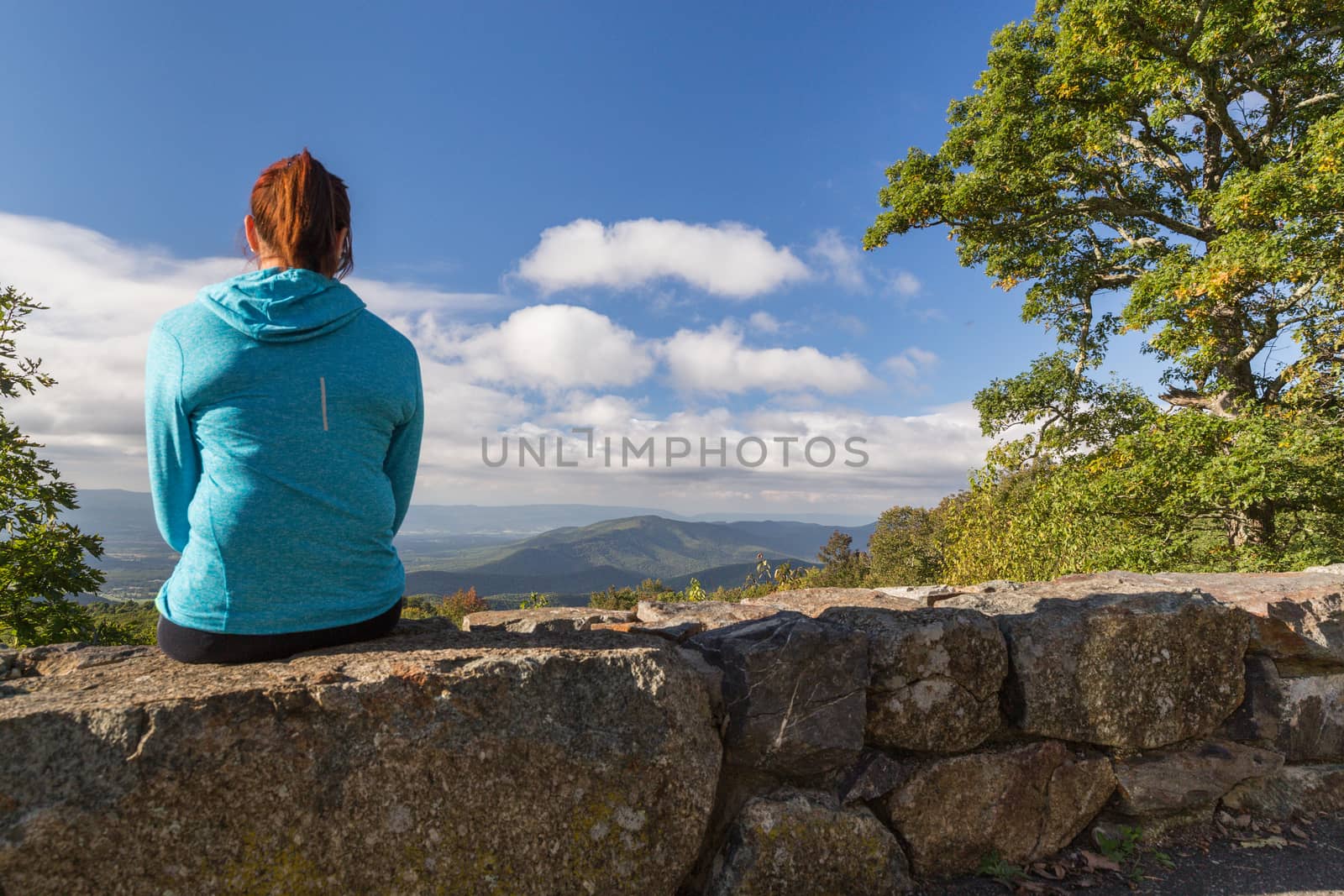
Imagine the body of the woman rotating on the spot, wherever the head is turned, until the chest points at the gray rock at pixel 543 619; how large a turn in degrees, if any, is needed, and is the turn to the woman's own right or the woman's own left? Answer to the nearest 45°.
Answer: approximately 45° to the woman's own right

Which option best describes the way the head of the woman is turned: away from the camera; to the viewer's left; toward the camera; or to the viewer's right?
away from the camera

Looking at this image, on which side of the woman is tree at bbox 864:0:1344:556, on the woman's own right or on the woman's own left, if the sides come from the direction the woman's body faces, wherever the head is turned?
on the woman's own right

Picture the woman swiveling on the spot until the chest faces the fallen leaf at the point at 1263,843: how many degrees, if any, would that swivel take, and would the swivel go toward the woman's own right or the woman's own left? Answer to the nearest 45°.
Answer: approximately 90° to the woman's own right

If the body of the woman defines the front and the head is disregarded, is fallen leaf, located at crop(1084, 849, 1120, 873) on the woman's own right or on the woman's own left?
on the woman's own right

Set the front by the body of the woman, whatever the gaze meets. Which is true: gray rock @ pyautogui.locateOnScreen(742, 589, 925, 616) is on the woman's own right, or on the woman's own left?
on the woman's own right

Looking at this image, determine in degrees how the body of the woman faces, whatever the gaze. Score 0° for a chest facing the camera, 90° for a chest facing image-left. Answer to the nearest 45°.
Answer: approximately 180°
